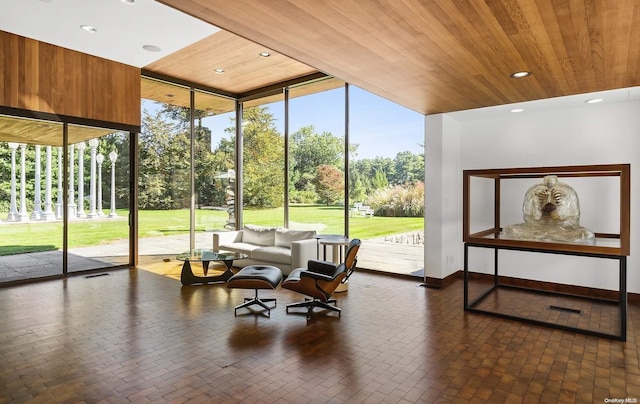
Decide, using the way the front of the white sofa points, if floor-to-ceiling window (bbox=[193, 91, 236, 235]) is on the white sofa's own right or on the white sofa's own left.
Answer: on the white sofa's own right

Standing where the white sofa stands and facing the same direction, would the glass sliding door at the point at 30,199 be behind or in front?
in front

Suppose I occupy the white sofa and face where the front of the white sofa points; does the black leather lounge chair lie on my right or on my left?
on my left

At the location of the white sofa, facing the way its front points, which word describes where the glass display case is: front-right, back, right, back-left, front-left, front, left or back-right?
left

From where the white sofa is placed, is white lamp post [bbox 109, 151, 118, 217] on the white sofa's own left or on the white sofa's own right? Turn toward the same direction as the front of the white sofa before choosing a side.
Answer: on the white sofa's own right

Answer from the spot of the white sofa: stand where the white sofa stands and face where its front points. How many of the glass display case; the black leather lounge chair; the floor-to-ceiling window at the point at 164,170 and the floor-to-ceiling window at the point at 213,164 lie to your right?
2

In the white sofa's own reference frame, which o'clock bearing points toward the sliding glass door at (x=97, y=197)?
The sliding glass door is roughly at 2 o'clock from the white sofa.

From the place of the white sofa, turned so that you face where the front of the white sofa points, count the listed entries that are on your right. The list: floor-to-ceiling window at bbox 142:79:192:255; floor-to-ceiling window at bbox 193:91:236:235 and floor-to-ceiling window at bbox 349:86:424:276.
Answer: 2

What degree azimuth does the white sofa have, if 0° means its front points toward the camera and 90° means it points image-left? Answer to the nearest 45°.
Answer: approximately 45°

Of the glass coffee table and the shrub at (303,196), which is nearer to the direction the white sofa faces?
the glass coffee table
